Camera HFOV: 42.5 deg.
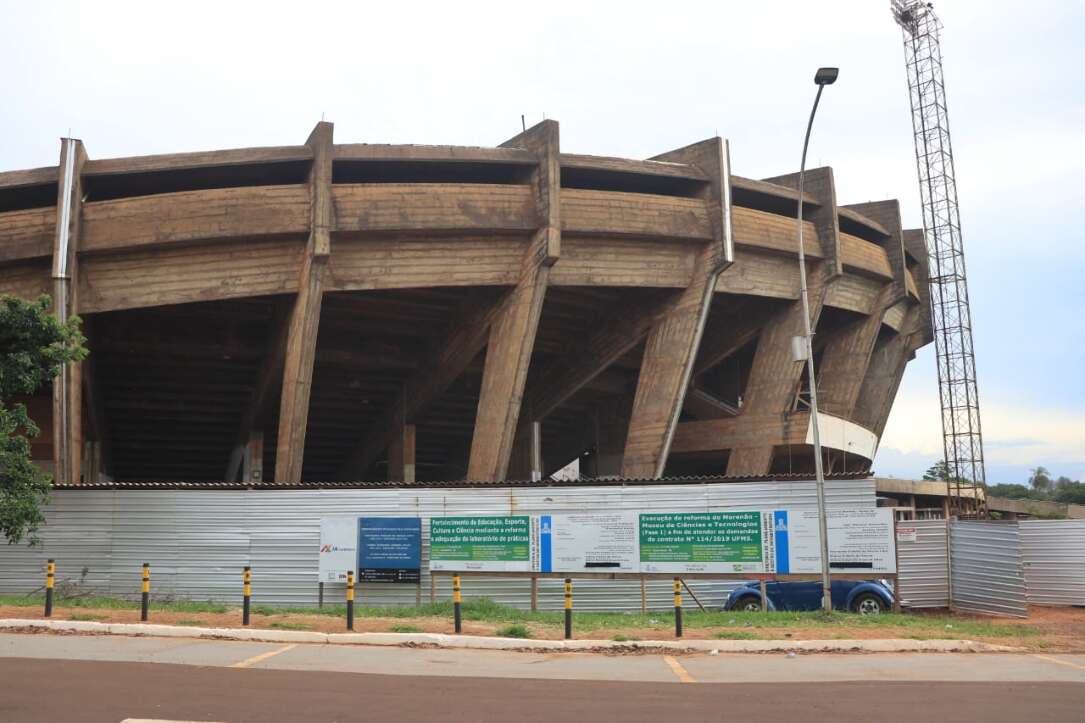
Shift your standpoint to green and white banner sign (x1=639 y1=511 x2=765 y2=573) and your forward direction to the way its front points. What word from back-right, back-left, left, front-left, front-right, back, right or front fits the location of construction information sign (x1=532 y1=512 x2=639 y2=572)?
right

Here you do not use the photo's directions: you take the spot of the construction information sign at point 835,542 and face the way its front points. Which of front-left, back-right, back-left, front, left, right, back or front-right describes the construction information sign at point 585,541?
right

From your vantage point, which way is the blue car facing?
to the viewer's left

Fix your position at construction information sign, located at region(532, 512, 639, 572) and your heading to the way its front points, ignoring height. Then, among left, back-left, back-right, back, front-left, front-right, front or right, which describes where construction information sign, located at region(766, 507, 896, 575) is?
left

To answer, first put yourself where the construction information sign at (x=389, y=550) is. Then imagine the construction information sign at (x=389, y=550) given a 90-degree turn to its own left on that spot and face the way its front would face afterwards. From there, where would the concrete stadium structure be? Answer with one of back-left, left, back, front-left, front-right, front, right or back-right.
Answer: left

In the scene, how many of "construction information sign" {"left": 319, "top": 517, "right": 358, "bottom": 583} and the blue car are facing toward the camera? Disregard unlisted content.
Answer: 1

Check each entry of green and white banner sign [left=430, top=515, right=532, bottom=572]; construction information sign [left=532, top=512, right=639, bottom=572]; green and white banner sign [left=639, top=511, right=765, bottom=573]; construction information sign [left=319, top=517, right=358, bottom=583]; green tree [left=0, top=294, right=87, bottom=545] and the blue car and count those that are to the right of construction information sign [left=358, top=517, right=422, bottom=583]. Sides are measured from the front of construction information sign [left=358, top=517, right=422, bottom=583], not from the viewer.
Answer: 2

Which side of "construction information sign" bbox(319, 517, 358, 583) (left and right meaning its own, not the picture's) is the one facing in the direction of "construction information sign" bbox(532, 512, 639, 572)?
left

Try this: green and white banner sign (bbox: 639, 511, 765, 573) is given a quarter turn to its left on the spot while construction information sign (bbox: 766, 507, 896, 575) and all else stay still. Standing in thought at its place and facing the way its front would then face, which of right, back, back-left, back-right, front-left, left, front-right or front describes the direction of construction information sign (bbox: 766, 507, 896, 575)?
front
